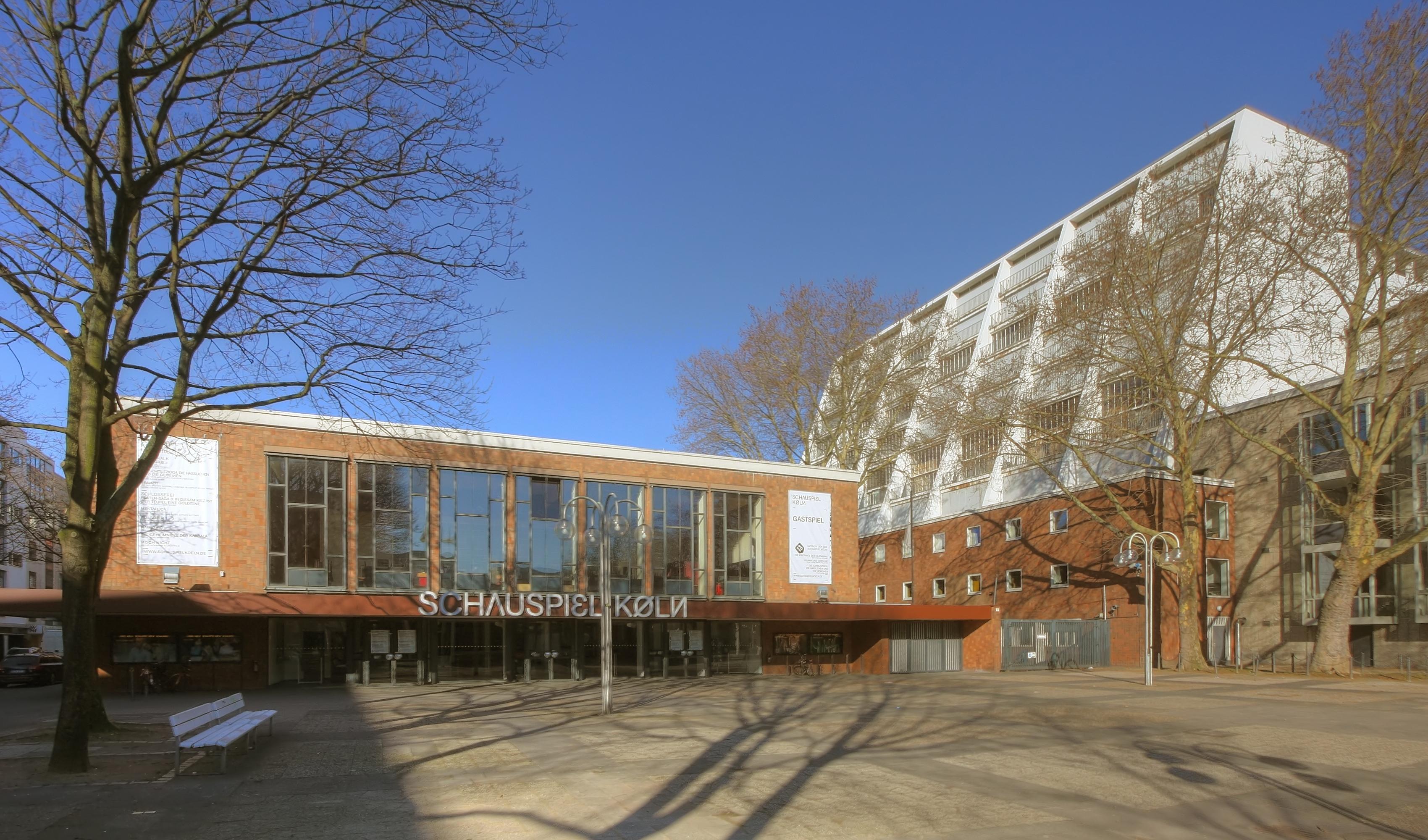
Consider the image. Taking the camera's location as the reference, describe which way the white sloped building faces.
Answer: facing the viewer and to the left of the viewer

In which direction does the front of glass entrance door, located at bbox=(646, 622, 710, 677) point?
toward the camera

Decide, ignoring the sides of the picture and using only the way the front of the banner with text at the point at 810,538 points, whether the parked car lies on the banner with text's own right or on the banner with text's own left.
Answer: on the banner with text's own right

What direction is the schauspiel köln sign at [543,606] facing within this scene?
toward the camera

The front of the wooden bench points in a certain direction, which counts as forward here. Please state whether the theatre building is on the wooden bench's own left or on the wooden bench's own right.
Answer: on the wooden bench's own left

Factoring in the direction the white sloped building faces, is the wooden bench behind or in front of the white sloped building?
in front

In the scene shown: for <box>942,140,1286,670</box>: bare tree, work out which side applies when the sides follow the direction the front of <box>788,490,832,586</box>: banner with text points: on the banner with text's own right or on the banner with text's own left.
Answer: on the banner with text's own left
